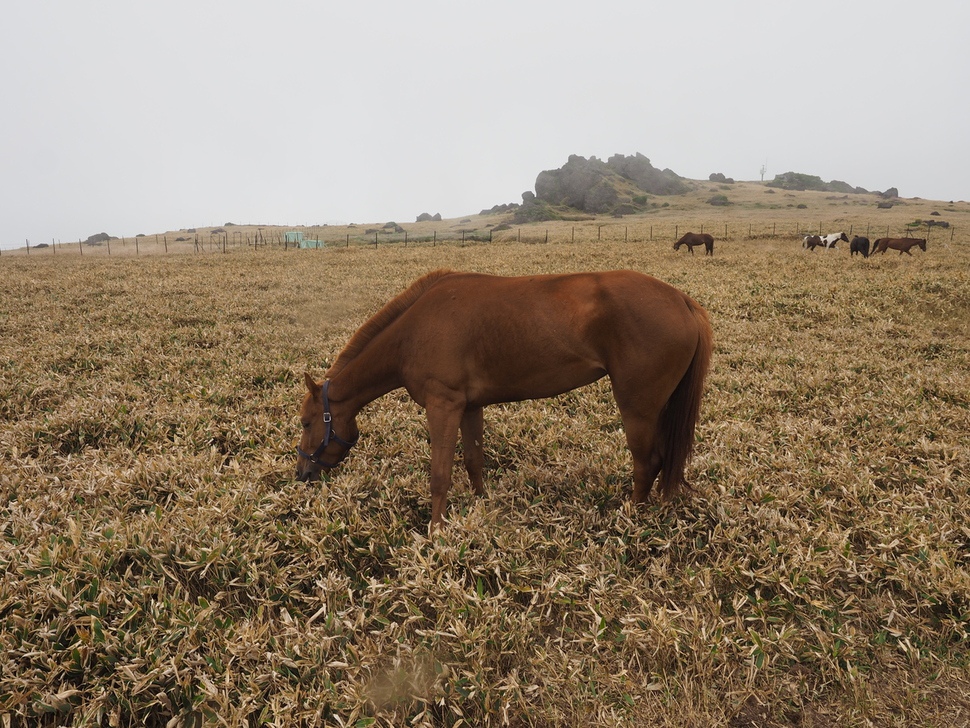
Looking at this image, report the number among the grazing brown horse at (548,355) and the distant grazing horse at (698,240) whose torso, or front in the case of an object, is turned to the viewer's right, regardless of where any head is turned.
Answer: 0

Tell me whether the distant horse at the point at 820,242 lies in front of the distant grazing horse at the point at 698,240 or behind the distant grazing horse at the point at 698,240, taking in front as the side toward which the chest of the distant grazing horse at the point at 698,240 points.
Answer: behind

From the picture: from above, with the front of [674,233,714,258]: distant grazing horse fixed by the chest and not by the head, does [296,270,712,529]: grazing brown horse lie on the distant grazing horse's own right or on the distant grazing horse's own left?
on the distant grazing horse's own left

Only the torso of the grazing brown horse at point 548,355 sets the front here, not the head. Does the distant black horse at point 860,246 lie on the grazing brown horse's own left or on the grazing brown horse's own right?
on the grazing brown horse's own right

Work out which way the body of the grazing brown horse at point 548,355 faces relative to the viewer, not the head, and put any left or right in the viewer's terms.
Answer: facing to the left of the viewer

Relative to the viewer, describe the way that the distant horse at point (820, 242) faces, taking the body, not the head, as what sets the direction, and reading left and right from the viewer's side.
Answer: facing to the right of the viewer

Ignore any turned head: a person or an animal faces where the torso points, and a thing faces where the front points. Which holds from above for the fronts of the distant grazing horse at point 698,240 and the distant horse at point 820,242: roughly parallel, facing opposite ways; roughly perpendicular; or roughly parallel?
roughly parallel, facing opposite ways

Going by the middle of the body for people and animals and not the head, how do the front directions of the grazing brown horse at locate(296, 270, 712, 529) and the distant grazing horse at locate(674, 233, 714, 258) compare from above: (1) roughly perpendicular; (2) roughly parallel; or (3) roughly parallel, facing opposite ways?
roughly parallel

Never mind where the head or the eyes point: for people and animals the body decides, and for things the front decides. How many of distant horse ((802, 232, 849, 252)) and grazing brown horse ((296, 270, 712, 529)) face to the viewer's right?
1

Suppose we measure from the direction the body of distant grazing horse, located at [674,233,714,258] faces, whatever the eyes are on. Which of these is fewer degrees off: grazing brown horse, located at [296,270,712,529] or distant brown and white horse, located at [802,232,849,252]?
the grazing brown horse

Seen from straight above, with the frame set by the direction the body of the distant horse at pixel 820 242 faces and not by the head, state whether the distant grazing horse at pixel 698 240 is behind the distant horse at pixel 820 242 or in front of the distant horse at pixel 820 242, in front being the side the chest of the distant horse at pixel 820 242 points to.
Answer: behind

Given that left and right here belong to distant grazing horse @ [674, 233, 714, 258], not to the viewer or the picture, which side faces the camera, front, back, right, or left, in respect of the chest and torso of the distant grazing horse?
left
